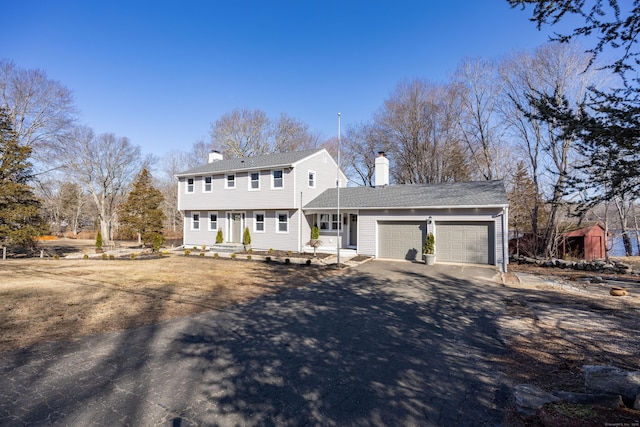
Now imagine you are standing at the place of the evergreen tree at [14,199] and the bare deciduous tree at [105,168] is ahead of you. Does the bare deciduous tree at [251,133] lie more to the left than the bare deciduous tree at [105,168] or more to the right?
right

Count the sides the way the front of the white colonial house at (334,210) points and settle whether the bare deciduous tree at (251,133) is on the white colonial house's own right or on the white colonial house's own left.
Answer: on the white colonial house's own right

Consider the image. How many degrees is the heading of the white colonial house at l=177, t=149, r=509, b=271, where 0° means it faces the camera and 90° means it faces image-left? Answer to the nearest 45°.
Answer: approximately 45°

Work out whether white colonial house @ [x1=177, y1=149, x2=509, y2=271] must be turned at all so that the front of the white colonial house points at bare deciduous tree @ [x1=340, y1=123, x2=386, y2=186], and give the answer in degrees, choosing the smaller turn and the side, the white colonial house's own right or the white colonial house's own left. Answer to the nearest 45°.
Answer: approximately 135° to the white colonial house's own right

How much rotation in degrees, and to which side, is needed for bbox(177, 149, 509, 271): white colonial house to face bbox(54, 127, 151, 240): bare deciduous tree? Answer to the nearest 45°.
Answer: approximately 90° to its right

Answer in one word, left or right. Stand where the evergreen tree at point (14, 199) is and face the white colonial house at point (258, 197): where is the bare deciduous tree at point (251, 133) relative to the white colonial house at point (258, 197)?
left

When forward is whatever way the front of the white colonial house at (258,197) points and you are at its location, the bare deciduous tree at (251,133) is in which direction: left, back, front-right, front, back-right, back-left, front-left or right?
back-right

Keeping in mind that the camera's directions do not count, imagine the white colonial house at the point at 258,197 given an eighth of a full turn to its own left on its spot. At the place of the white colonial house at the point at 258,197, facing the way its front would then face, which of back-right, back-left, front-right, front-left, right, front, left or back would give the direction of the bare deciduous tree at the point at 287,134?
back

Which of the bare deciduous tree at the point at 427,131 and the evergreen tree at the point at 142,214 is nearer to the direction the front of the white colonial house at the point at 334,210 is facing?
the evergreen tree

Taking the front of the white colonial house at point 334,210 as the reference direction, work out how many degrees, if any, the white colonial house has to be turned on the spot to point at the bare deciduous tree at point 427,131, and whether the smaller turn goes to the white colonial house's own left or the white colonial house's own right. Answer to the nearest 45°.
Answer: approximately 180°

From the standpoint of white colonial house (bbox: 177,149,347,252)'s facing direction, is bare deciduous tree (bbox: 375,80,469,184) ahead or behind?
behind

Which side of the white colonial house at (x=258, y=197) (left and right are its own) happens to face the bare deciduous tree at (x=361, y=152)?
back
